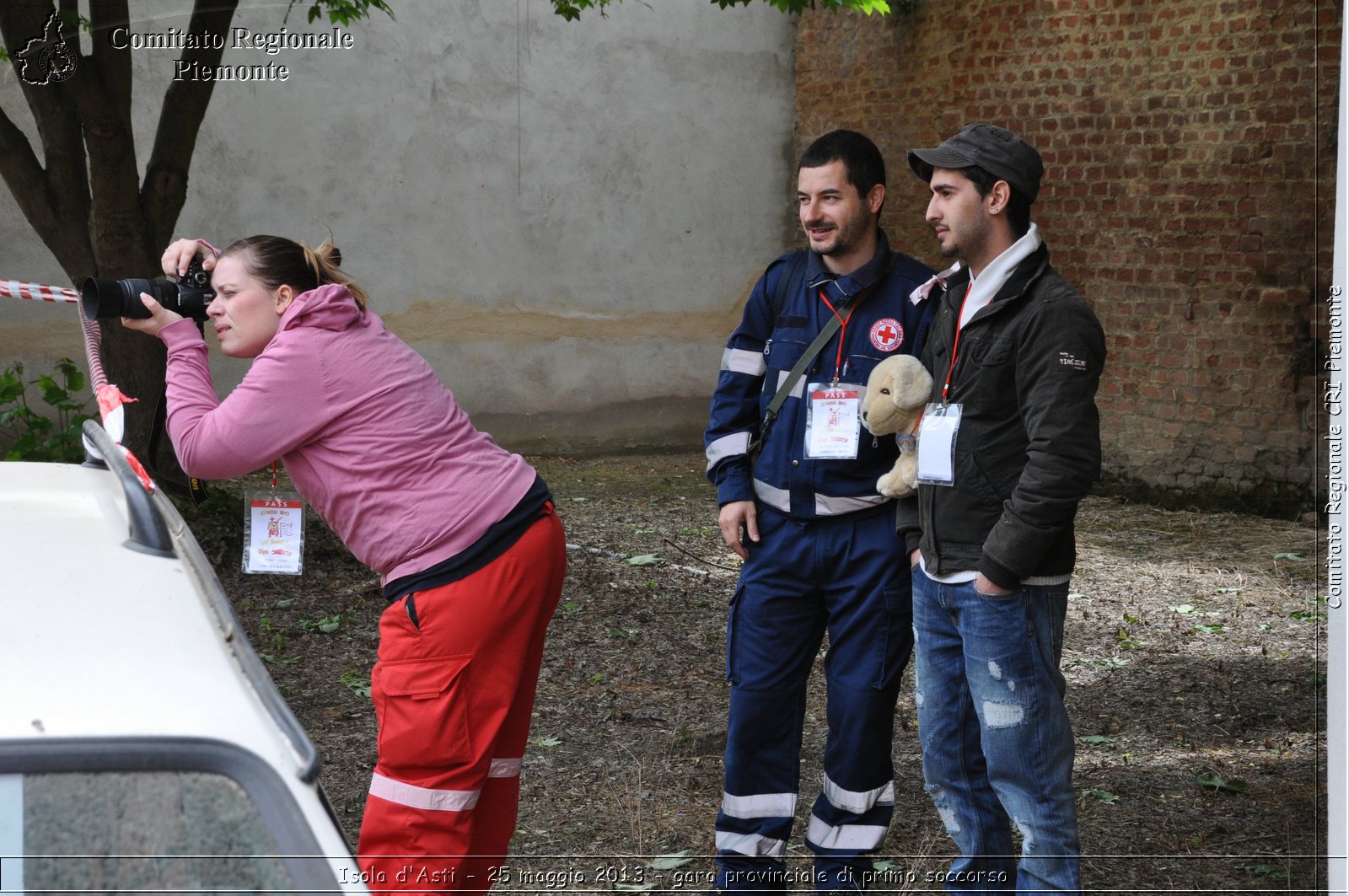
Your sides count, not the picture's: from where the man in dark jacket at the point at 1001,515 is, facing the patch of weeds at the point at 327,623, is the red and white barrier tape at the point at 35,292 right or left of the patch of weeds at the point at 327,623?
left

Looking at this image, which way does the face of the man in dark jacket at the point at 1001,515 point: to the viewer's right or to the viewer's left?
to the viewer's left

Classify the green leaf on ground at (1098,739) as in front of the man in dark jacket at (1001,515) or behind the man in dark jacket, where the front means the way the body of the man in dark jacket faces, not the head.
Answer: behind

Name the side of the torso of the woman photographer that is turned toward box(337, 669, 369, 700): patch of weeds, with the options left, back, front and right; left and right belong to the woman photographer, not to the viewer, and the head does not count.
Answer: right

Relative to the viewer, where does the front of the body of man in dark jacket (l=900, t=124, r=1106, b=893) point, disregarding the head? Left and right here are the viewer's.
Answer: facing the viewer and to the left of the viewer

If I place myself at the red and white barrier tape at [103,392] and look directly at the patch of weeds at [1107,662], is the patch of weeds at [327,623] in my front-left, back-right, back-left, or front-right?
front-left

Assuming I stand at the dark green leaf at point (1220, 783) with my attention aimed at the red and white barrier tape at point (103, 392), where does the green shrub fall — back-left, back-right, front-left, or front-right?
front-right

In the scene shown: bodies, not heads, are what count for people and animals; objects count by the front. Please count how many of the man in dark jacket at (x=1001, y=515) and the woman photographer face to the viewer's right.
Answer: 0

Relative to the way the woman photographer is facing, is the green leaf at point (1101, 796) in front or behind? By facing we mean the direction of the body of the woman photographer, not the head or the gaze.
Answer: behind

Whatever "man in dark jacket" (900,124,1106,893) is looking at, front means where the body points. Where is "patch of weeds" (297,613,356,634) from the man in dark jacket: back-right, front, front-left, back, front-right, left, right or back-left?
right

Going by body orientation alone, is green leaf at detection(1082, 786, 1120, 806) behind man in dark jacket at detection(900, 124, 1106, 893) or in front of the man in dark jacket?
behind

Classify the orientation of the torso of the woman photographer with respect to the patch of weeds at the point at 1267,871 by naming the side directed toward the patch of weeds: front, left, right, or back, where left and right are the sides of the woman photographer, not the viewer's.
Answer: back

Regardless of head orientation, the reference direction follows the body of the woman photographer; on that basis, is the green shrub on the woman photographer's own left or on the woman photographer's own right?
on the woman photographer's own right

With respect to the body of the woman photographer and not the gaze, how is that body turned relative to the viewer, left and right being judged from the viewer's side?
facing to the left of the viewer
